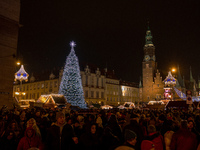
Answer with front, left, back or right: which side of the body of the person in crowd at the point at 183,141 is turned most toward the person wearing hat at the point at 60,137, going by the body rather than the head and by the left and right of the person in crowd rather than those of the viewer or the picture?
left

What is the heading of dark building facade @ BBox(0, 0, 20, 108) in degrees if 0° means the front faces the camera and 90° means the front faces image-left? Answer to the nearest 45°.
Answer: approximately 270°

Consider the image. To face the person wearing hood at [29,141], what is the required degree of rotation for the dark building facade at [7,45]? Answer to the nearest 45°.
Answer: approximately 90° to its right

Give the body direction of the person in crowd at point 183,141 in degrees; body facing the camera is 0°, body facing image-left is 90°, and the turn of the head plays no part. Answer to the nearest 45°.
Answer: approximately 180°

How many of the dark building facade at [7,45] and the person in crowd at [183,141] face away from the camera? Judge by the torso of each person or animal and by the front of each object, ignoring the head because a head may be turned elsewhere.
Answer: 1

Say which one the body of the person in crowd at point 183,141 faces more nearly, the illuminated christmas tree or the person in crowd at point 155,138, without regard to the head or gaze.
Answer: the illuminated christmas tree

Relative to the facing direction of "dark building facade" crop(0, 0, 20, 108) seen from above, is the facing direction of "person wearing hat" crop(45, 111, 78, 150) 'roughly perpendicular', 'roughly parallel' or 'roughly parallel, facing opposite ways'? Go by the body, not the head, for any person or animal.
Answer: roughly perpendicular

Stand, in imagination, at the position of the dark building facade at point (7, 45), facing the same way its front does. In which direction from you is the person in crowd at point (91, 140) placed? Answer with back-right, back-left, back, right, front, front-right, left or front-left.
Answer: right
